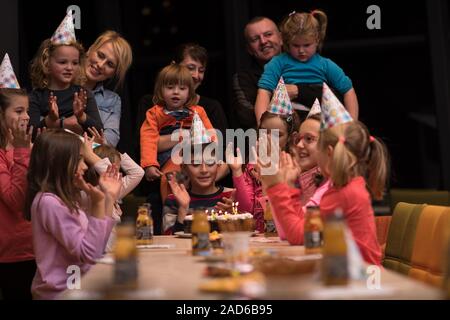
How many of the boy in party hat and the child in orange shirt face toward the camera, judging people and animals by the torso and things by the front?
2

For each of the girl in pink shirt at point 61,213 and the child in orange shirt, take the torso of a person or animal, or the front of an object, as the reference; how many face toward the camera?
1

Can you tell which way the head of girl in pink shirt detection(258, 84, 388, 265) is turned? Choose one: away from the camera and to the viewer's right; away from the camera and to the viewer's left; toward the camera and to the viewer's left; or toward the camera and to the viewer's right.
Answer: away from the camera and to the viewer's left

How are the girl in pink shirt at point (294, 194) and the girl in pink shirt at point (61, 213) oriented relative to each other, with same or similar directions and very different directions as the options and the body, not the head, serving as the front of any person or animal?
very different directions

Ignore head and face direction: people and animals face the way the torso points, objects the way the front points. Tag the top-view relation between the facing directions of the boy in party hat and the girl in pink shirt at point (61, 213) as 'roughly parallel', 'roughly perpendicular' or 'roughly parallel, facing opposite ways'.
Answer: roughly perpendicular
